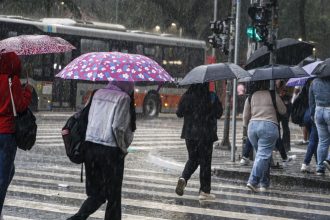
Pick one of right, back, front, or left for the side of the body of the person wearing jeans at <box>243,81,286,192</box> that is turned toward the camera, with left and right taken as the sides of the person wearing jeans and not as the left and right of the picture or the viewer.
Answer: back

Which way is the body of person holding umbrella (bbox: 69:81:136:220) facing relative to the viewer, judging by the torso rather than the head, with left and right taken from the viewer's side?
facing away from the viewer and to the right of the viewer

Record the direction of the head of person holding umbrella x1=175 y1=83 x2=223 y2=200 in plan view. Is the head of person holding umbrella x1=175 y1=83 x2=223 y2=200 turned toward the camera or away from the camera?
away from the camera

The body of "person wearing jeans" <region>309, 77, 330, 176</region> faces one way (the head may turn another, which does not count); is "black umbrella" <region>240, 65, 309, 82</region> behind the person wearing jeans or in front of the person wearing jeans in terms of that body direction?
behind

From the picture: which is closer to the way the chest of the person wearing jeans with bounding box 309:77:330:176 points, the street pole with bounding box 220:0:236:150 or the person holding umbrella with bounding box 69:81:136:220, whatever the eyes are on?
the street pole

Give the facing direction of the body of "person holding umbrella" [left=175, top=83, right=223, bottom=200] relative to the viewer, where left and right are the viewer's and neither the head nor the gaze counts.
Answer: facing away from the viewer and to the right of the viewer
